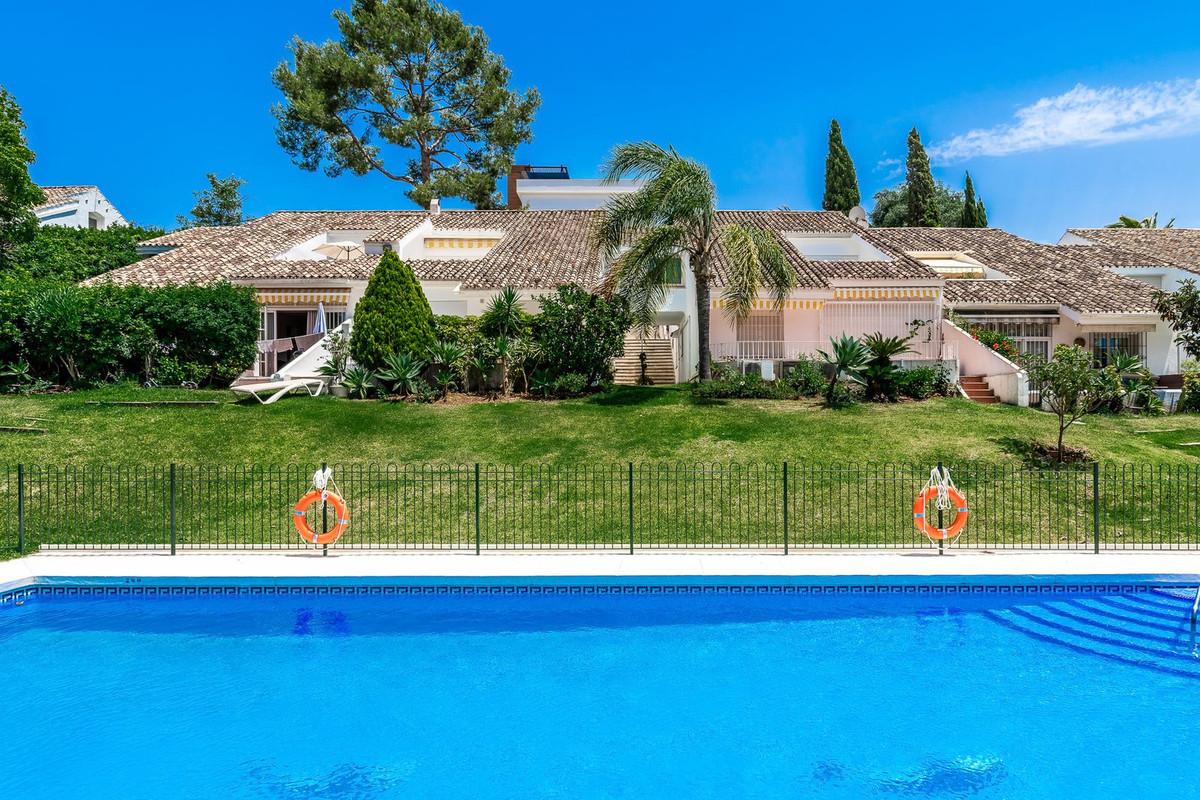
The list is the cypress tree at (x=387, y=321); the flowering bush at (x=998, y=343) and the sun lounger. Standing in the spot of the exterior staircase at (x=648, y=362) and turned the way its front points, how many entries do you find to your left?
1

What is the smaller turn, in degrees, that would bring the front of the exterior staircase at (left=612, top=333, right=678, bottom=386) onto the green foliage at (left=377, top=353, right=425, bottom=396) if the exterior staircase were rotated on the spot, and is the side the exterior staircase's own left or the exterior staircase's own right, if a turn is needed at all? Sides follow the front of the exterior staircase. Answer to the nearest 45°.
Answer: approximately 45° to the exterior staircase's own right

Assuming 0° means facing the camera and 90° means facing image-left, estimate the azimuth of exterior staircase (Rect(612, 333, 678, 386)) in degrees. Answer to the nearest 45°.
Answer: approximately 0°

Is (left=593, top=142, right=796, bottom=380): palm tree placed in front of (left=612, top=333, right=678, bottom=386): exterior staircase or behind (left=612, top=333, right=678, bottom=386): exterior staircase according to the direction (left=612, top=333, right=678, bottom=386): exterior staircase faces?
in front

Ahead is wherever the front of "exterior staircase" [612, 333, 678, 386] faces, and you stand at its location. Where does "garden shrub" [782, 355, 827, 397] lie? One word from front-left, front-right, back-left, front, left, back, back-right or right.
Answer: front-left

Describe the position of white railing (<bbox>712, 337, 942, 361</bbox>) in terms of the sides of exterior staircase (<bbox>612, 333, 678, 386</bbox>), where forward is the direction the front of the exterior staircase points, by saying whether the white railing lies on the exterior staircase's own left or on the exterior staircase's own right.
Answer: on the exterior staircase's own left

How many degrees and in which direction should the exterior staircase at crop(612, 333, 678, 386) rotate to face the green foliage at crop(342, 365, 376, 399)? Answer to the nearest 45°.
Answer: approximately 45° to its right

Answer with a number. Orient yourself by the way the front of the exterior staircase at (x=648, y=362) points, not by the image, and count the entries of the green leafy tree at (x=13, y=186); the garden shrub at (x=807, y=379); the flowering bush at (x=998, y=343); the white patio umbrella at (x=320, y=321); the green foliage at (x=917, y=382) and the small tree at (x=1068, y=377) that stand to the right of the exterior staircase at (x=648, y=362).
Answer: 2

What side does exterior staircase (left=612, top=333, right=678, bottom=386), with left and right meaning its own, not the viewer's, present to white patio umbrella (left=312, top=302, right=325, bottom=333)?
right
